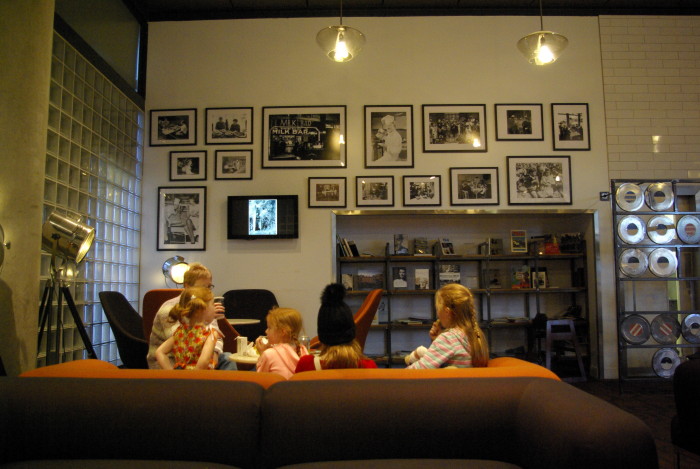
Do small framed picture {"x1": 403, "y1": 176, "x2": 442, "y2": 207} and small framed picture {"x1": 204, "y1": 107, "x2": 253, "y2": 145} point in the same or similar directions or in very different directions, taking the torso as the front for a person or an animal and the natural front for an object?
same or similar directions

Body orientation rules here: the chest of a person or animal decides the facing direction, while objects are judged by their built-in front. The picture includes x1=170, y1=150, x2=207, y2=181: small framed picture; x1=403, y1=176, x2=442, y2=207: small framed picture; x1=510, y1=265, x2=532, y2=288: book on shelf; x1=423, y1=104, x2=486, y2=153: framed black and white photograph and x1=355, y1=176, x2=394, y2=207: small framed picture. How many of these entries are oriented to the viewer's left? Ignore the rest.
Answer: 0

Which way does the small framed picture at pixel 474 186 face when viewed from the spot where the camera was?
facing the viewer

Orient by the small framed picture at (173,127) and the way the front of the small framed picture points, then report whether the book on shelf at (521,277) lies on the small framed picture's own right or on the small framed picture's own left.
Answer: on the small framed picture's own left

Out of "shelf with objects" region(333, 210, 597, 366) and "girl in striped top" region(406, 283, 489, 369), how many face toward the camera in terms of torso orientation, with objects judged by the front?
1

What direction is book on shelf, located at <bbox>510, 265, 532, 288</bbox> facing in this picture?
toward the camera

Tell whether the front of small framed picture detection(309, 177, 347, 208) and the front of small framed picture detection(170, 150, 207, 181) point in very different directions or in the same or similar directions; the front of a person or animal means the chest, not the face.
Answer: same or similar directions

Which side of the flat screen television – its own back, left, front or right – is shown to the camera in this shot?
front

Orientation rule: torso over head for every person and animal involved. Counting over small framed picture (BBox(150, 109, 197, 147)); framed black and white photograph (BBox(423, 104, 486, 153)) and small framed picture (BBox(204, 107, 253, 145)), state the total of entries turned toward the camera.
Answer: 3

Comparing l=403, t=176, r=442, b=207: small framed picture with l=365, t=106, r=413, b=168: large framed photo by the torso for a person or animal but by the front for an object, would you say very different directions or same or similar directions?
same or similar directions

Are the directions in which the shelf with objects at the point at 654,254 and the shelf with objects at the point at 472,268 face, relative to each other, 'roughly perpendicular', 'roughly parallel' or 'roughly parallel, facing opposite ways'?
roughly parallel

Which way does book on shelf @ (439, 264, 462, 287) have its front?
toward the camera

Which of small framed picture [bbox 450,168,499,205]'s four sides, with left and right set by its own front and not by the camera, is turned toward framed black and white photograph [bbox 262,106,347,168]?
right
